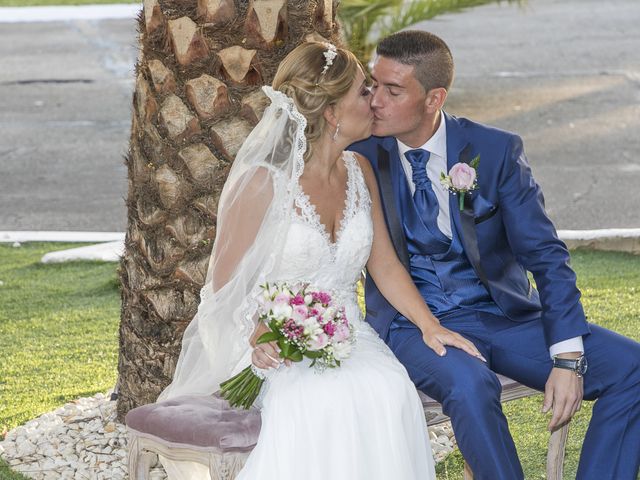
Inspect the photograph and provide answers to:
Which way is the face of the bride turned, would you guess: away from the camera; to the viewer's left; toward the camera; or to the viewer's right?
to the viewer's right

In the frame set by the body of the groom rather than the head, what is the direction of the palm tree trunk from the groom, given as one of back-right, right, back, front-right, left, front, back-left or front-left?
right

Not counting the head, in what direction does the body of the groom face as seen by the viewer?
toward the camera

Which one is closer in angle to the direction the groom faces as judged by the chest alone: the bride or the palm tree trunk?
the bride

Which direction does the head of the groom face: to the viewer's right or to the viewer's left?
to the viewer's left
